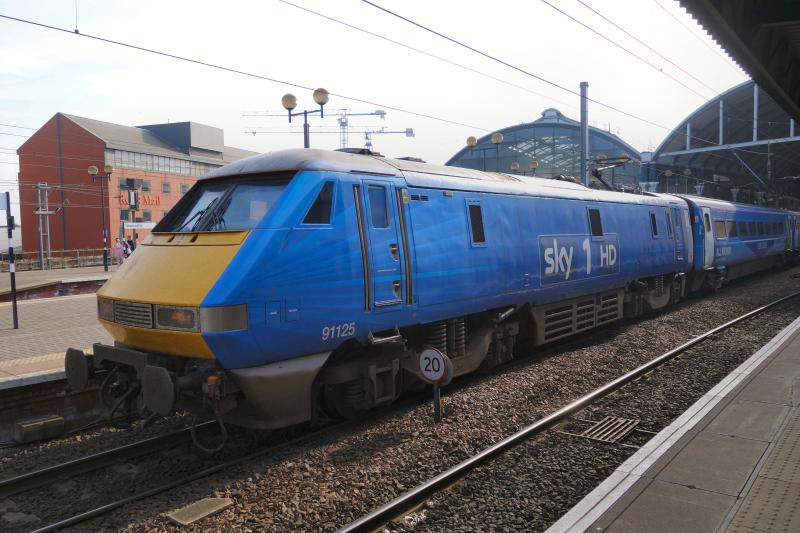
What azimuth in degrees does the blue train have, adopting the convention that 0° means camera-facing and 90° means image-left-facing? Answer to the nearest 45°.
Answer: approximately 45°

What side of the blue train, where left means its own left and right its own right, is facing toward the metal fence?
right

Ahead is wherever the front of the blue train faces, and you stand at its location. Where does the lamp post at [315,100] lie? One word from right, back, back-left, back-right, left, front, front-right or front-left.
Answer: back-right

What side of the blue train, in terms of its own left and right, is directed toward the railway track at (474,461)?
left

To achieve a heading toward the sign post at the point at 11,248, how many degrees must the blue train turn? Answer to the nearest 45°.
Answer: approximately 90° to its right
